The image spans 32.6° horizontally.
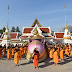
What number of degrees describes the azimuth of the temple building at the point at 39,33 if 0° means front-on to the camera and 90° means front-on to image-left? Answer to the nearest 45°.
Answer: approximately 0°
